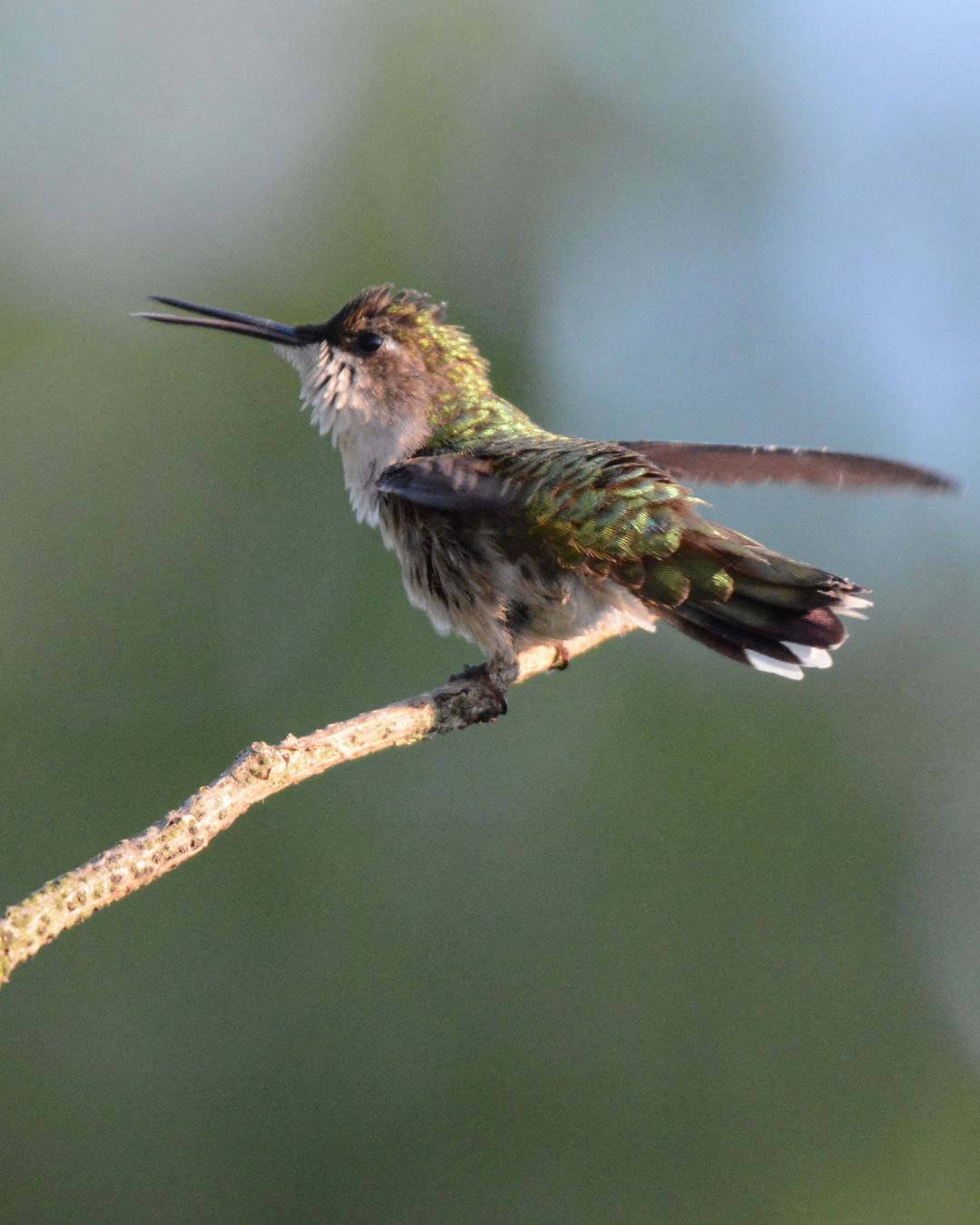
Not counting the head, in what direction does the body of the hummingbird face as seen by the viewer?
to the viewer's left
